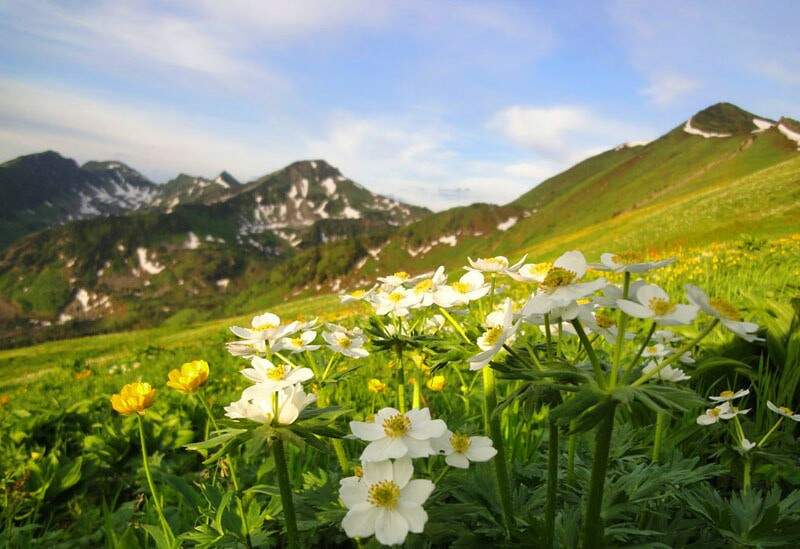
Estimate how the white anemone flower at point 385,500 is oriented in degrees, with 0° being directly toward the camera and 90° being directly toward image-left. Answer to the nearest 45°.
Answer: approximately 0°

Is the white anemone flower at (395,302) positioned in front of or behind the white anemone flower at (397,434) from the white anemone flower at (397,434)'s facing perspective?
behind

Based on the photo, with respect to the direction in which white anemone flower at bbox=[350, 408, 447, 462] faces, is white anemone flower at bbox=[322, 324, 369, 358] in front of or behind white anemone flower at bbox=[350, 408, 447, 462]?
behind

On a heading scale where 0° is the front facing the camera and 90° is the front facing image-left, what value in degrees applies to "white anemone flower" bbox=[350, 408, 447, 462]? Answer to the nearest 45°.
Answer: approximately 0°

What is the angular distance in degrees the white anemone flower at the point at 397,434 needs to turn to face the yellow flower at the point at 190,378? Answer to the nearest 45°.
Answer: approximately 135° to its right

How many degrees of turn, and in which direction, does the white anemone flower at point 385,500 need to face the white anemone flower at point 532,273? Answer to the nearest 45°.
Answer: approximately 135° to its left

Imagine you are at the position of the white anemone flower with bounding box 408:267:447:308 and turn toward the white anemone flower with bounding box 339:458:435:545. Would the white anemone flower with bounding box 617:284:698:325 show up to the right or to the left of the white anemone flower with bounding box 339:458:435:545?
left

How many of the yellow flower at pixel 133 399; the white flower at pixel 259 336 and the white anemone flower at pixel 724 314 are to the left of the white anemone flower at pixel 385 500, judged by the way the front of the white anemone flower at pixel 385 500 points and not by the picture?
1

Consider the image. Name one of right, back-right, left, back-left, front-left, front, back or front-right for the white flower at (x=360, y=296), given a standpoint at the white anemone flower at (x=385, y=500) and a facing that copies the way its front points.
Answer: back

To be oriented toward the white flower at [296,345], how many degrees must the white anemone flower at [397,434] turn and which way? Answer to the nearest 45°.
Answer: approximately 135° to its right

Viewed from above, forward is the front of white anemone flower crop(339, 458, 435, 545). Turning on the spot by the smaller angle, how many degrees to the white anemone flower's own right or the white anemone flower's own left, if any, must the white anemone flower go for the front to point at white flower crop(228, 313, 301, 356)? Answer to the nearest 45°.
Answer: approximately 135° to the white anemone flower's own right

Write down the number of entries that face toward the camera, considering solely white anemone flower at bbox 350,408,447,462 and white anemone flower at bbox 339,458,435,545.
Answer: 2
